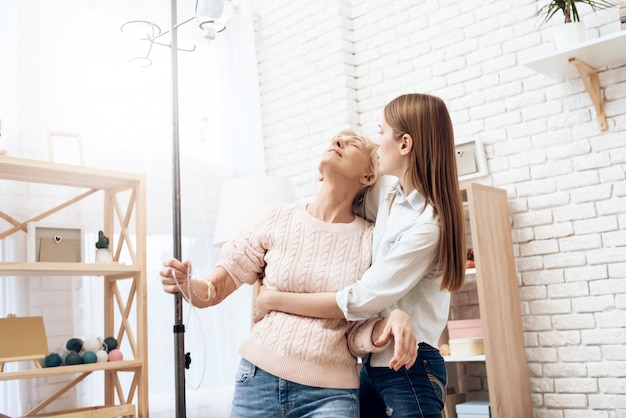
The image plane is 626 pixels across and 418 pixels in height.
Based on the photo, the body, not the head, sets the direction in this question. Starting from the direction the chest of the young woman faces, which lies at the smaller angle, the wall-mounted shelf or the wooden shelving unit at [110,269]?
the wooden shelving unit

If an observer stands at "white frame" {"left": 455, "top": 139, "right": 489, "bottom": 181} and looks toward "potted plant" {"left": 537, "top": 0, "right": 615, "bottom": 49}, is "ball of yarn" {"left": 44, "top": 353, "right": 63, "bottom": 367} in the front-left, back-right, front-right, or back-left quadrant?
back-right

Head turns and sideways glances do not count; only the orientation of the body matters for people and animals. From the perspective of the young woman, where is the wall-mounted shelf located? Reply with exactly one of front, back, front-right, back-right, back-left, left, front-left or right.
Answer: back-right

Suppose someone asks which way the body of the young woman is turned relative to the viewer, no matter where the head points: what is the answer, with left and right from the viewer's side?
facing to the left of the viewer
